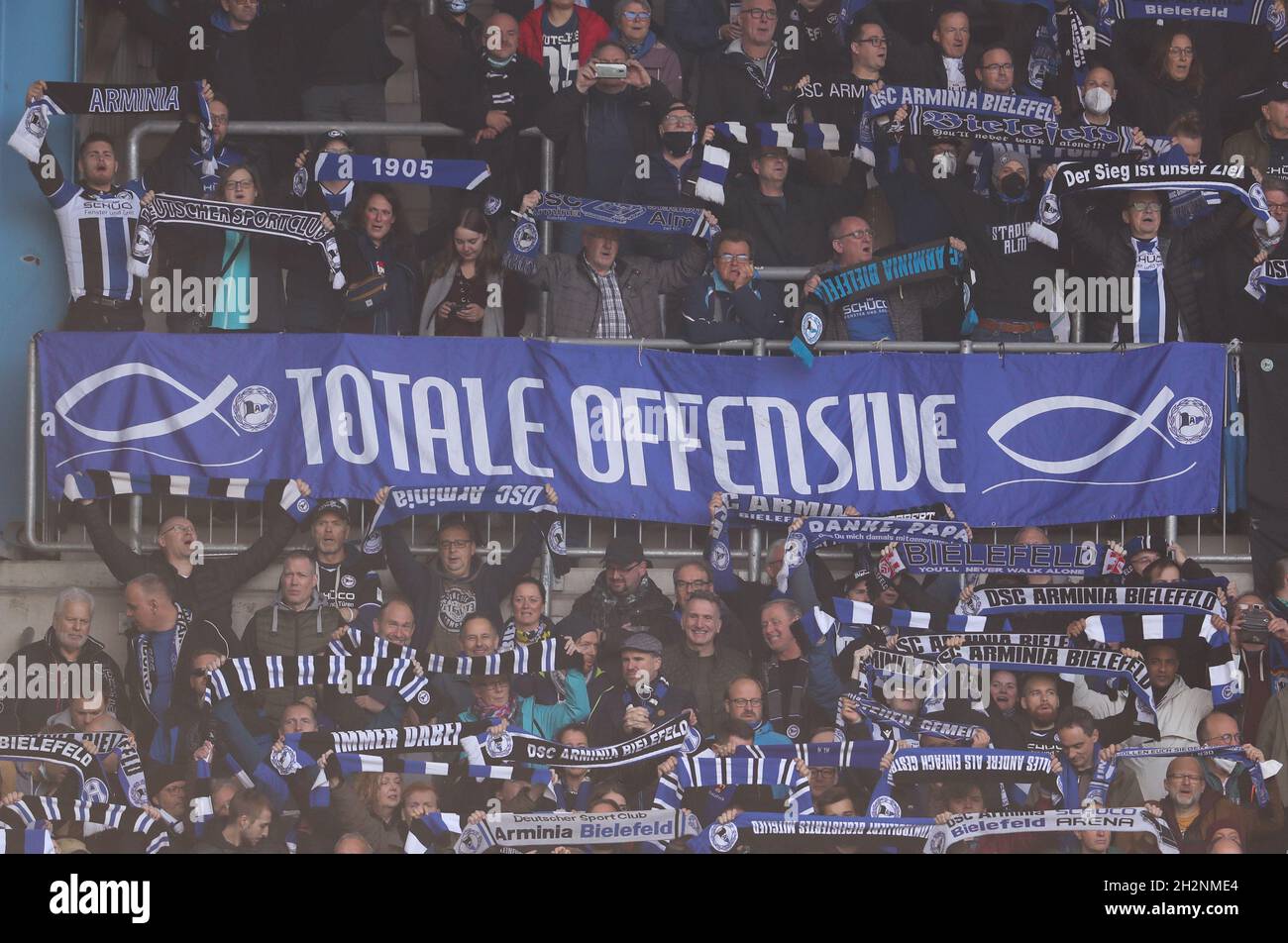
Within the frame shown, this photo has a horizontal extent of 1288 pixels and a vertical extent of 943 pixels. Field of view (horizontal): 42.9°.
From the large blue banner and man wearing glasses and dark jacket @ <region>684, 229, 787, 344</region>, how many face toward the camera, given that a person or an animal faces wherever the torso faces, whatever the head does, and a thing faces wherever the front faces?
2

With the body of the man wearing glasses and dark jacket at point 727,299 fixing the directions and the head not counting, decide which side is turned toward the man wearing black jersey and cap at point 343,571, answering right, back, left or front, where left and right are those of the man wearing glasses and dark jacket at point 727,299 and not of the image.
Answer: right
